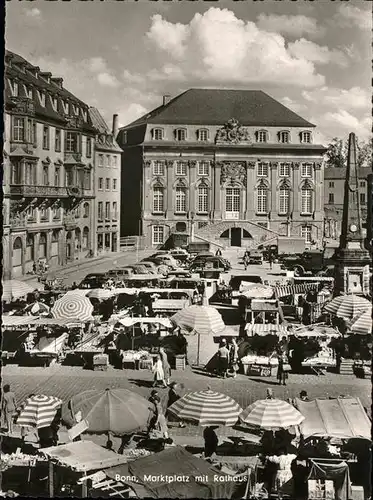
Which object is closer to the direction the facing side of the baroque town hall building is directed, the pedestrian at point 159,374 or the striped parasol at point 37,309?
the pedestrian

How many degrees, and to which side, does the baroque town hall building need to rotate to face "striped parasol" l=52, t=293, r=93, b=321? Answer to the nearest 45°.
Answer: approximately 45° to its right

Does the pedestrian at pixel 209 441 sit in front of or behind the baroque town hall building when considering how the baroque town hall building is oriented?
in front

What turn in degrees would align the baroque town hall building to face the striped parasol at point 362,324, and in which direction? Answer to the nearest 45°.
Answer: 0° — it already faces it

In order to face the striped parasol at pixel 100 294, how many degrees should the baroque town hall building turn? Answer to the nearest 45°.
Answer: approximately 45° to its right

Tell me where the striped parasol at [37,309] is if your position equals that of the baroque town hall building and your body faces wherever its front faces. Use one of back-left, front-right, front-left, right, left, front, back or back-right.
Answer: front-right

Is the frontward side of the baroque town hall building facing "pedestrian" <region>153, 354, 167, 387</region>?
yes

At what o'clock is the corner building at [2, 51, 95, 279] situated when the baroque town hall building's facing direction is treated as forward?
The corner building is roughly at 1 o'clock from the baroque town hall building.

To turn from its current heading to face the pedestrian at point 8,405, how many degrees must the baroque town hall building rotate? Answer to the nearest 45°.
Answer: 0° — it already faces them

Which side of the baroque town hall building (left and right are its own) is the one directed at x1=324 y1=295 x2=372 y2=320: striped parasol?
front

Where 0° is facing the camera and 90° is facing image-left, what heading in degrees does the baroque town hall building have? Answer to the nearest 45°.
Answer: approximately 0°
